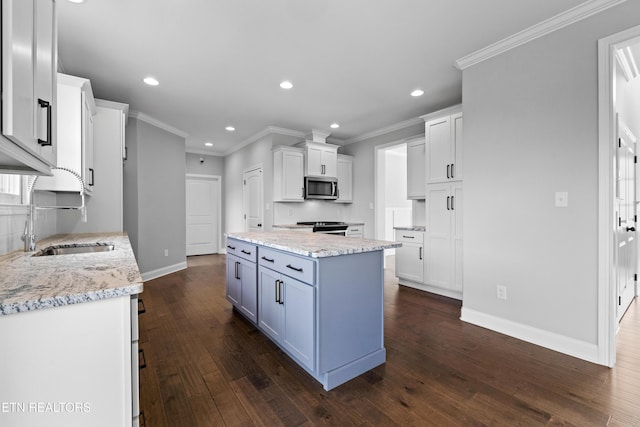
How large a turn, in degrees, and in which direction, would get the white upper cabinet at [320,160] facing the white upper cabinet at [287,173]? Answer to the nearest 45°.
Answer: approximately 135° to its right

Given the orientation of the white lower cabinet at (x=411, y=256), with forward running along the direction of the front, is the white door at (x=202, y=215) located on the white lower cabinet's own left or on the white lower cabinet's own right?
on the white lower cabinet's own right

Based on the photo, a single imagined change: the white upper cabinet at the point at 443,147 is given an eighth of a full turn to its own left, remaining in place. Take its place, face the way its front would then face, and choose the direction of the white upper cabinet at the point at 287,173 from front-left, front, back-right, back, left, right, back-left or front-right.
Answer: right

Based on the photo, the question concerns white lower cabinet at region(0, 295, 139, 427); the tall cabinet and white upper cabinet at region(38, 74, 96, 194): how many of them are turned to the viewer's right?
2

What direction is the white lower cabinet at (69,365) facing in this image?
to the viewer's right

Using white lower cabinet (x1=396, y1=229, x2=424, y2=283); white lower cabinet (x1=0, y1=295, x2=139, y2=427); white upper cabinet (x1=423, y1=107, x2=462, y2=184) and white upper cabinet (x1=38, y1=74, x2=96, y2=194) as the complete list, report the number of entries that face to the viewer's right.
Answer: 2

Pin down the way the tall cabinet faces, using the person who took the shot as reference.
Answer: facing the viewer and to the left of the viewer

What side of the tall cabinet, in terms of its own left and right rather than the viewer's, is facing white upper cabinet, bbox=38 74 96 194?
front

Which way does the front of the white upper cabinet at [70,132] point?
to the viewer's right

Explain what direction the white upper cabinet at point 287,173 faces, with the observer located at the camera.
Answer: facing the viewer and to the right of the viewer

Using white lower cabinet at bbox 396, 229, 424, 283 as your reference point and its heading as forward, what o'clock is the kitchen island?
The kitchen island is roughly at 11 o'clock from the white lower cabinet.
